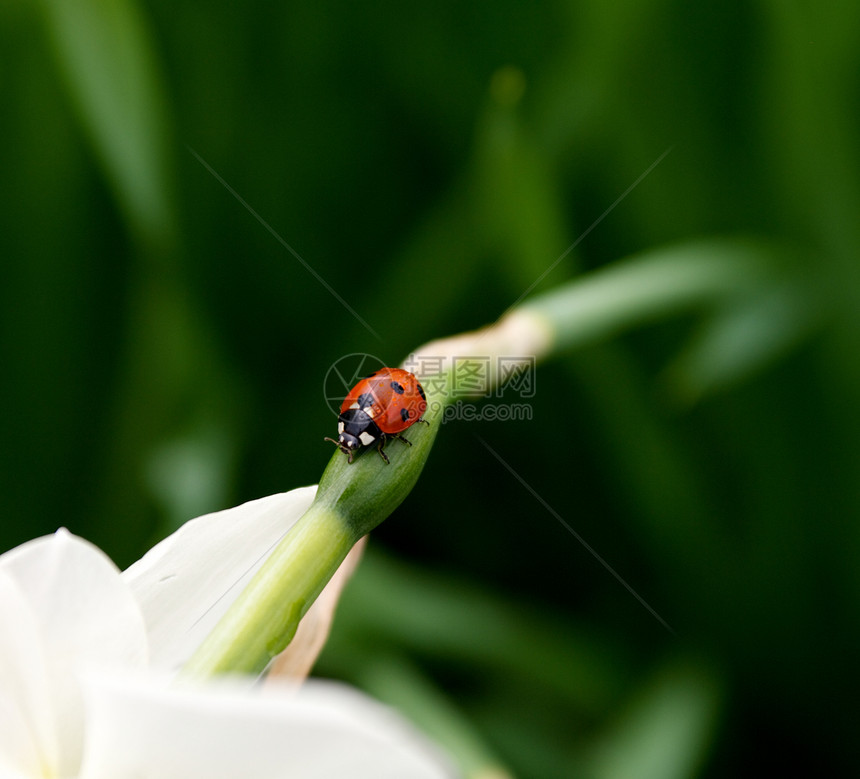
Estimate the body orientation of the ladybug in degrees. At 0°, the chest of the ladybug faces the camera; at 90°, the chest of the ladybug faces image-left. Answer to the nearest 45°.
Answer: approximately 45°
